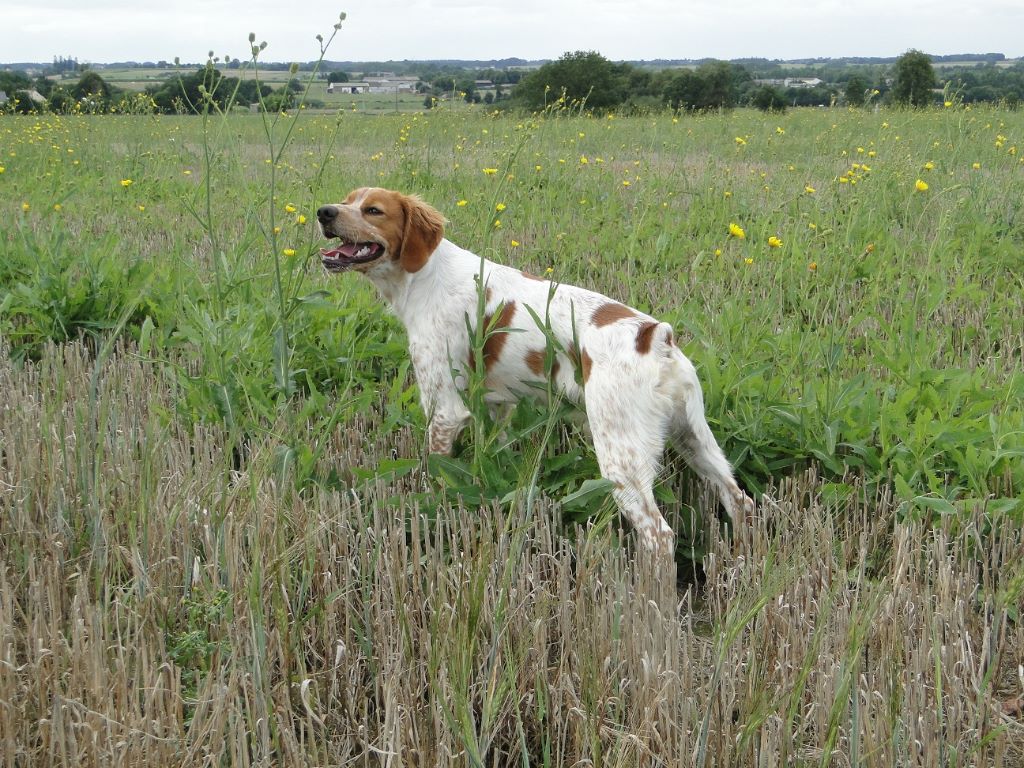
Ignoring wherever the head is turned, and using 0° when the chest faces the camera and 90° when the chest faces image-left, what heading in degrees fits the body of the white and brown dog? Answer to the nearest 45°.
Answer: approximately 135°

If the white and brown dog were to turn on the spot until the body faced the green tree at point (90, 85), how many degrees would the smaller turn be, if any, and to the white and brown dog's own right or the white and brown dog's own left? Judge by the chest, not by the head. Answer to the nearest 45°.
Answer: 0° — it already faces it

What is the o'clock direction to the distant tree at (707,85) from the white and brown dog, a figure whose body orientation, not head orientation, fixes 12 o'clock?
The distant tree is roughly at 2 o'clock from the white and brown dog.

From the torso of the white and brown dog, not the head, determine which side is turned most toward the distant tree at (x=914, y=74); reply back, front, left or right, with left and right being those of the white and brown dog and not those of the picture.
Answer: right

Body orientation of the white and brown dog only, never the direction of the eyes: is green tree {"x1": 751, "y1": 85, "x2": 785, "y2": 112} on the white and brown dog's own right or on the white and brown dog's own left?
on the white and brown dog's own right

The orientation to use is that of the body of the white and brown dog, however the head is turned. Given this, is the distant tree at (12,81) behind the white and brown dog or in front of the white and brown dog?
in front

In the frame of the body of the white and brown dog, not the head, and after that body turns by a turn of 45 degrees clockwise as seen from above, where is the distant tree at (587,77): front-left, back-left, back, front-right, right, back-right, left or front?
front

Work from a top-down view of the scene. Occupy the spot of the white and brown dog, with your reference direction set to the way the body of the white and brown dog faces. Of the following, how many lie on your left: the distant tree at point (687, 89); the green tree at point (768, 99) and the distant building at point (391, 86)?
0
